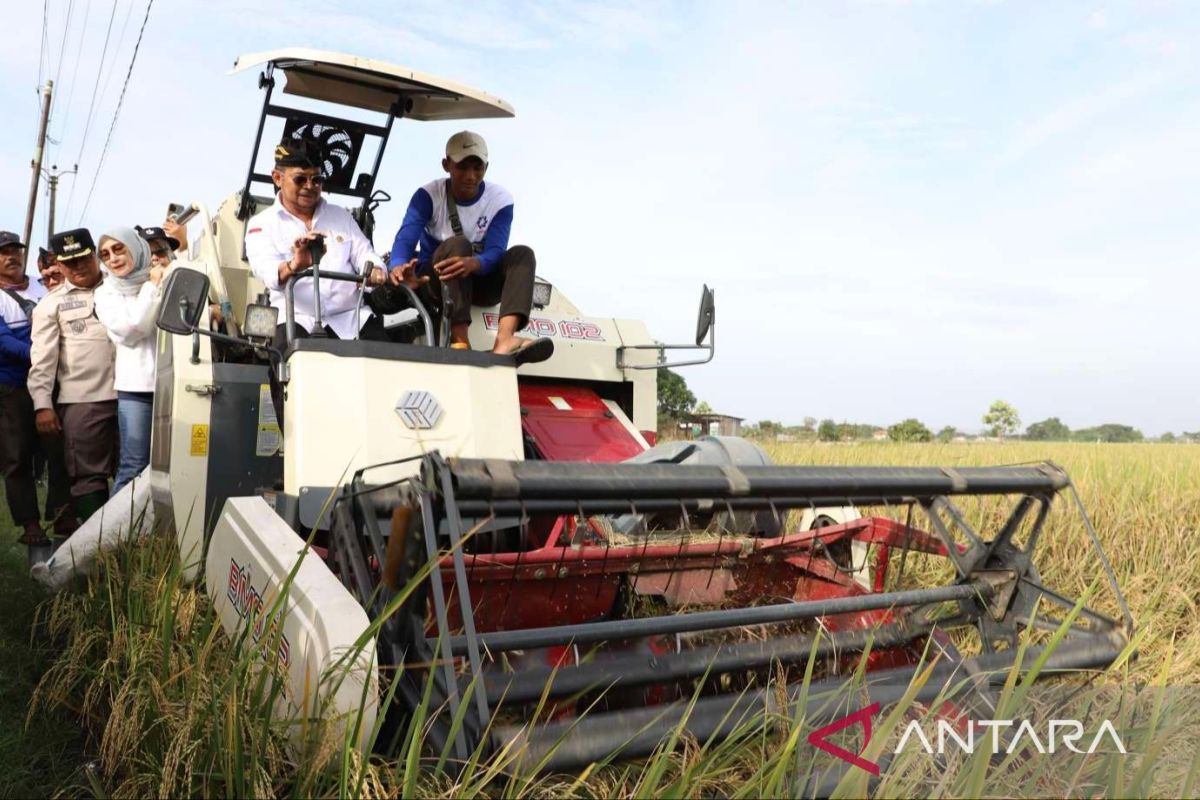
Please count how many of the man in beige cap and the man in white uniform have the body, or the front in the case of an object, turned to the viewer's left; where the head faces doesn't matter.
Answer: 0

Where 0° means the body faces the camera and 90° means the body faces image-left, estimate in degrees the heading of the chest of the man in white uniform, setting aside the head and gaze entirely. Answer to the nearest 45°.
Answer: approximately 315°

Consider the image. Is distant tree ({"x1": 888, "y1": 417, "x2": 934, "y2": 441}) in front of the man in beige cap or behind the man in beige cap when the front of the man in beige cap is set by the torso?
behind

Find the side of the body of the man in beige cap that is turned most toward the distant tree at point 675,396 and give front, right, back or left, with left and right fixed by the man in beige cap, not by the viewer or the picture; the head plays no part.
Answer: back

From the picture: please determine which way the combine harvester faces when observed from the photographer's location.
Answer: facing the viewer and to the right of the viewer

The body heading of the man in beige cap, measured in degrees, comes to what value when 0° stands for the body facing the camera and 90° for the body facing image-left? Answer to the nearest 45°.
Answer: approximately 0°
